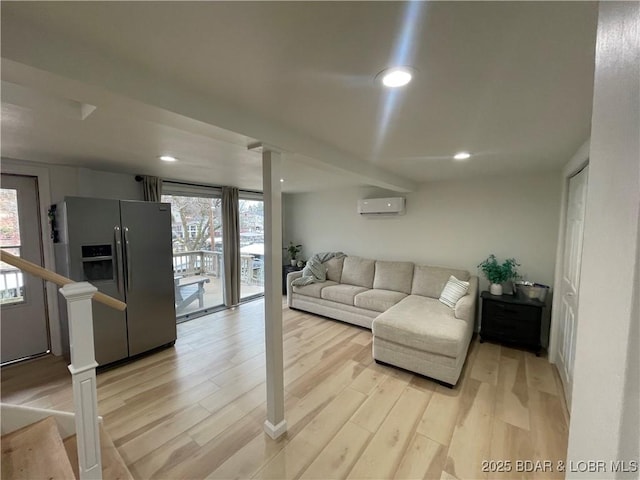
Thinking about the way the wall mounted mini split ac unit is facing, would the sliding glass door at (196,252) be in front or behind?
in front

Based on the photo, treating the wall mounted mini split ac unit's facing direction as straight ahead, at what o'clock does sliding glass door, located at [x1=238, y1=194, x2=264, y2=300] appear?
The sliding glass door is roughly at 2 o'clock from the wall mounted mini split ac unit.

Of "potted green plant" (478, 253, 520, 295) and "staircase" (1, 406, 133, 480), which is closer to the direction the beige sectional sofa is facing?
the staircase

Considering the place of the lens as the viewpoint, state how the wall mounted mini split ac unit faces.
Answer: facing the viewer and to the left of the viewer

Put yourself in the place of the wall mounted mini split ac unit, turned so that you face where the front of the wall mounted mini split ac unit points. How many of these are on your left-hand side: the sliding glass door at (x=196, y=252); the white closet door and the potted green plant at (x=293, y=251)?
1

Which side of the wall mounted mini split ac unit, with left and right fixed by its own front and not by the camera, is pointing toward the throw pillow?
left

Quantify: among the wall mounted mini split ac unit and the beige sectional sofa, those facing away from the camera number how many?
0

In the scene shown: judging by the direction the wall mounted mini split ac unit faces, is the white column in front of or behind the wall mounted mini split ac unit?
in front

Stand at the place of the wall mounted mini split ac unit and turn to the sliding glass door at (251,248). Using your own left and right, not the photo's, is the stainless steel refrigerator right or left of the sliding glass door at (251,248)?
left

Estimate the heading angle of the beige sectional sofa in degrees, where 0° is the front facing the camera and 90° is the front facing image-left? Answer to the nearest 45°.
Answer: approximately 45°

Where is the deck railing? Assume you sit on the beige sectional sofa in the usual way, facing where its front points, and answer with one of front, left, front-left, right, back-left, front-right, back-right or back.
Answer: front-right

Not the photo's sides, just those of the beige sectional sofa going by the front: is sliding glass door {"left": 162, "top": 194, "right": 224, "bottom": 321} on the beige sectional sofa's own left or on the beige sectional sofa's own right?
on the beige sectional sofa's own right

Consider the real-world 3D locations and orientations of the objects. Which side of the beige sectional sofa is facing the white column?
front

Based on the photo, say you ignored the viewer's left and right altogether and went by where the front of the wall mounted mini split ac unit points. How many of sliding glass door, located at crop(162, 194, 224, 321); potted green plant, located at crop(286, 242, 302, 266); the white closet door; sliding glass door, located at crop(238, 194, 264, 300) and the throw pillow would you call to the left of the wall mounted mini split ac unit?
2

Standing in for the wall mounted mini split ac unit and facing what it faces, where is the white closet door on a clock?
The white closet door is roughly at 9 o'clock from the wall mounted mini split ac unit.
